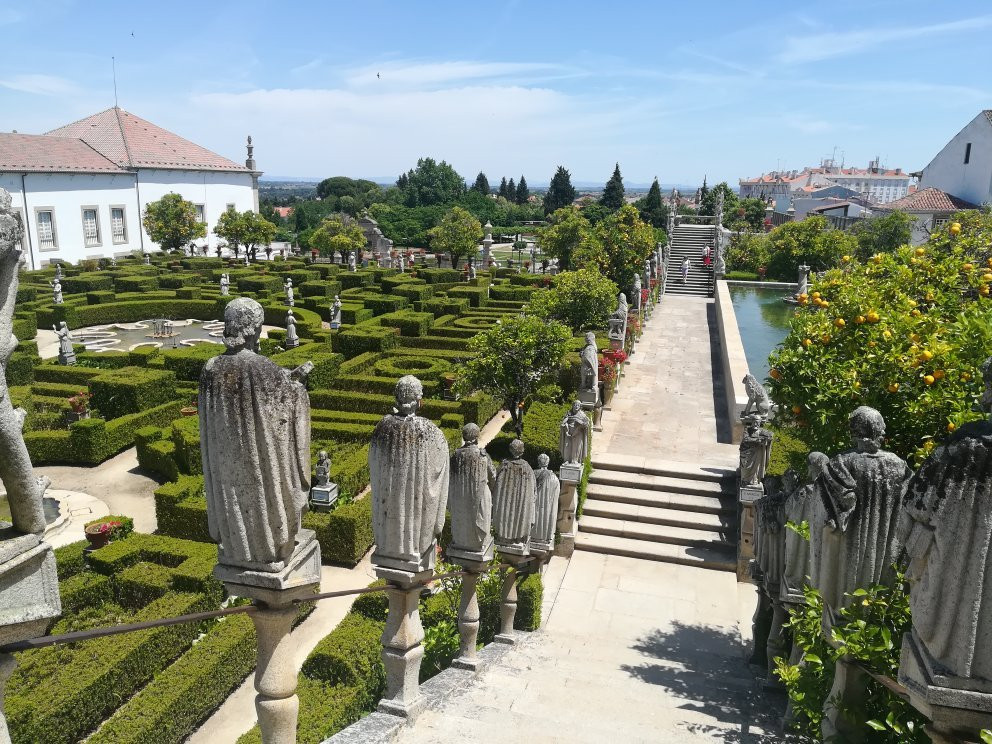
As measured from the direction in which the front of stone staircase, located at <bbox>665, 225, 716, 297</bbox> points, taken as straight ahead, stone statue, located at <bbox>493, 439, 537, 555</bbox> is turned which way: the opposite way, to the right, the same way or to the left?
the opposite way

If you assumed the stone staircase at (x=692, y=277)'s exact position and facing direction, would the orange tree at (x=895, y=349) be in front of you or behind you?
in front

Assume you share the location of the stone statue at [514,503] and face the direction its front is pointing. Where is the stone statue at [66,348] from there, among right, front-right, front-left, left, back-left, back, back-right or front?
front-left

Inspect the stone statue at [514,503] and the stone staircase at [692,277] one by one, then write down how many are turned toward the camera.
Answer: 1

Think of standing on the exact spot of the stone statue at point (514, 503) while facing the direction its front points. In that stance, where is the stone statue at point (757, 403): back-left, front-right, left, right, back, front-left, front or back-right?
front-right

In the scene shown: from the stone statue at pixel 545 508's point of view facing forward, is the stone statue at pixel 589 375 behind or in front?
in front

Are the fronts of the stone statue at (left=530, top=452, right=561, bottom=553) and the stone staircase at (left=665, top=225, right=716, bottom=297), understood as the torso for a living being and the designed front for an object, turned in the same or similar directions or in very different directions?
very different directions

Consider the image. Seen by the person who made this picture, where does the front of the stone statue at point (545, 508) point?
facing away from the viewer

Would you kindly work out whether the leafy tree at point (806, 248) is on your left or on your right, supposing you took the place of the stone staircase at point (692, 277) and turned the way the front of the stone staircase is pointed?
on your left

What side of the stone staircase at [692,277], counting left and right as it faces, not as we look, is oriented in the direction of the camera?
front

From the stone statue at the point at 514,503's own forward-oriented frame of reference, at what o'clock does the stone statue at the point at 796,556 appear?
the stone statue at the point at 796,556 is roughly at 4 o'clock from the stone statue at the point at 514,503.

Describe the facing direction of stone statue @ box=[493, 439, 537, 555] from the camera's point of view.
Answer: facing away from the viewer

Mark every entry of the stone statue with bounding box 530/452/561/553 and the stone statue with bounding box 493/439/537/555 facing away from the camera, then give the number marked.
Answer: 2

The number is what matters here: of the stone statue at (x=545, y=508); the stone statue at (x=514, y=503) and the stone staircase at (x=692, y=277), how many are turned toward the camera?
1

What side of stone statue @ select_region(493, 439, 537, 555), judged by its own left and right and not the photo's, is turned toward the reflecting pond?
front

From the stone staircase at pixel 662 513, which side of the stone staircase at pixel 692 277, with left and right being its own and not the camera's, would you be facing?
front

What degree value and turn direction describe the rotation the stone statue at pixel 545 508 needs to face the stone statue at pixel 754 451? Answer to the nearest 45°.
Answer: approximately 45° to its right

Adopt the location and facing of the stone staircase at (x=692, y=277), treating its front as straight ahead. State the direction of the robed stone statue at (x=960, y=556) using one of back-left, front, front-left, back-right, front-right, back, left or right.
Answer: front
